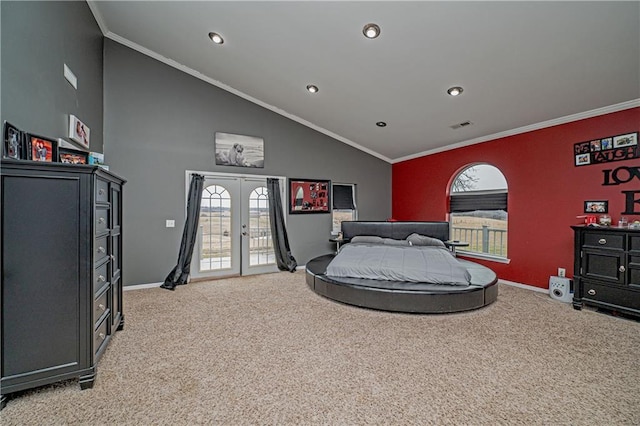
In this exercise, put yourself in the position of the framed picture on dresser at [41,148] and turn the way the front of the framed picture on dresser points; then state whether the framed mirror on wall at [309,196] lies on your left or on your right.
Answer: on your left

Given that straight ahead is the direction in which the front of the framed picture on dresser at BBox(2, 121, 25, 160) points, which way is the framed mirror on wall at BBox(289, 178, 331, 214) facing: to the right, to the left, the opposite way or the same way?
to the right

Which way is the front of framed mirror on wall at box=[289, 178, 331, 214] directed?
toward the camera

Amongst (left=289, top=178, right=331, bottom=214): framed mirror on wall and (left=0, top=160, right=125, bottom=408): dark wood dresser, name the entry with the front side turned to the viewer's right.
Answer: the dark wood dresser

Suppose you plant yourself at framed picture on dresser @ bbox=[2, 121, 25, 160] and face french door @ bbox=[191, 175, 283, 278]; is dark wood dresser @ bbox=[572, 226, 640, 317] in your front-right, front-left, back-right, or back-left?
front-right

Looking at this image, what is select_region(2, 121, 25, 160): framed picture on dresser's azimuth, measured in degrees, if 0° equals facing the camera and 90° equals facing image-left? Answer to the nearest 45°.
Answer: approximately 315°

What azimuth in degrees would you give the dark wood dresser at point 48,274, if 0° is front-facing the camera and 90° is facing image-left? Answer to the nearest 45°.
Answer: approximately 270°

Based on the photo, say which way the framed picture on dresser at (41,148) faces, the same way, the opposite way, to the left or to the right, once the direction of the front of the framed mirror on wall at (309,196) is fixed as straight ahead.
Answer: to the left

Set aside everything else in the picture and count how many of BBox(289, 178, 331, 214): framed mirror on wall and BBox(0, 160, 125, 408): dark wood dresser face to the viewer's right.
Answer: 1

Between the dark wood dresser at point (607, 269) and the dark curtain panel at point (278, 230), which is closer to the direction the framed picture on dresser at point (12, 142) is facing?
the dark wood dresser

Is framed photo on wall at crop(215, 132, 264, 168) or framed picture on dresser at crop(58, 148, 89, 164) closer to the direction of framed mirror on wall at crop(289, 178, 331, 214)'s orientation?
the framed picture on dresser

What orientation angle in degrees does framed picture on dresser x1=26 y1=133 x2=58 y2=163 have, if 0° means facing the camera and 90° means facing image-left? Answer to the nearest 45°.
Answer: approximately 315°

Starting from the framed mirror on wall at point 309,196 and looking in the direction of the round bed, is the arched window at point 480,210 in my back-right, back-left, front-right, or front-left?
front-left

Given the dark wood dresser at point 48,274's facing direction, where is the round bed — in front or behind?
in front
